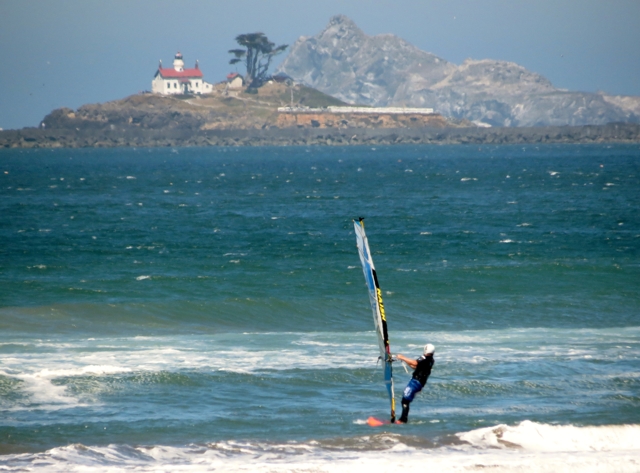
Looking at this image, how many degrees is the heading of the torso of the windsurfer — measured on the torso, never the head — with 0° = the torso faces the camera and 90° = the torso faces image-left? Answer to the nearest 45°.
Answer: approximately 90°
